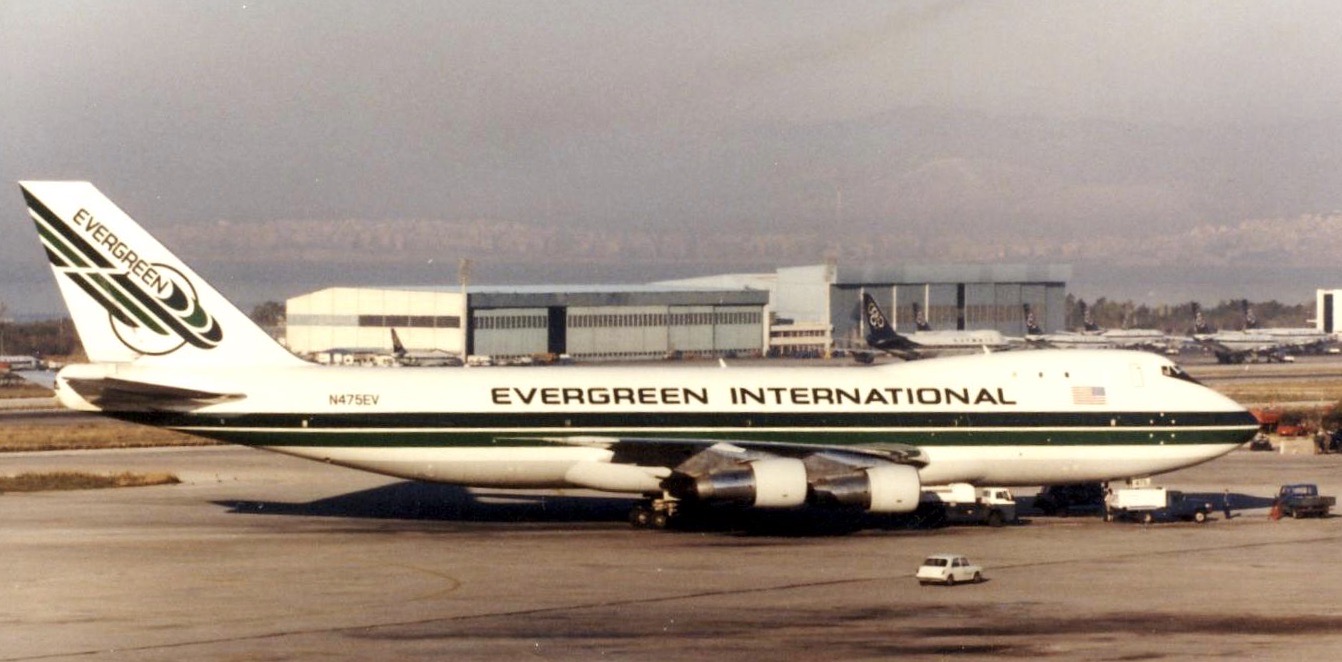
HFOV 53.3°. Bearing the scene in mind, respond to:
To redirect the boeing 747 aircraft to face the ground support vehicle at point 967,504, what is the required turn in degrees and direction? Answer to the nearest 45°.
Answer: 0° — it already faces it

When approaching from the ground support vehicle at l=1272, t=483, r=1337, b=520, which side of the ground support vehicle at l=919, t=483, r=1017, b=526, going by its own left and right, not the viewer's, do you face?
front

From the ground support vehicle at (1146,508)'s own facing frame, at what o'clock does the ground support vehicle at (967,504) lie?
the ground support vehicle at (967,504) is roughly at 5 o'clock from the ground support vehicle at (1146,508).

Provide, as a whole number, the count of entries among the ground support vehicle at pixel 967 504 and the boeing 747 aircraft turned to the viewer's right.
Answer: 2

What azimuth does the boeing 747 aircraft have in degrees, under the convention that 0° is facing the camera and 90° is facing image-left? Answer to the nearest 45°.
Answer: approximately 270°

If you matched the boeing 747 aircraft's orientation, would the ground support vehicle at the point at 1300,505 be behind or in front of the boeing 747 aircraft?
in front

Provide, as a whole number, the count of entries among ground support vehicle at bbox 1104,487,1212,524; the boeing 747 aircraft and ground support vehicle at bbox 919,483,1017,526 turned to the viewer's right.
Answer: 3

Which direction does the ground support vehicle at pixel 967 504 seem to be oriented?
to the viewer's right

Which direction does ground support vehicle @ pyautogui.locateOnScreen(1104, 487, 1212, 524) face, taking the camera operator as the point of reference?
facing to the right of the viewer

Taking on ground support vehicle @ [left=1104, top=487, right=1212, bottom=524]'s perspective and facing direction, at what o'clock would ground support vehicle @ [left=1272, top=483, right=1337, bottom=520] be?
ground support vehicle @ [left=1272, top=483, right=1337, bottom=520] is roughly at 11 o'clock from ground support vehicle @ [left=1104, top=487, right=1212, bottom=524].
